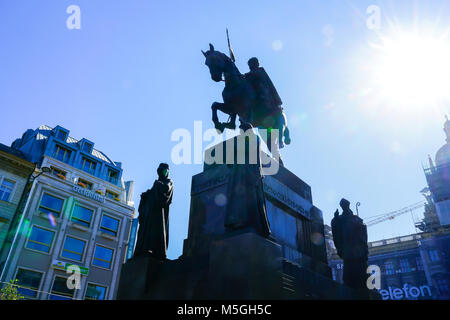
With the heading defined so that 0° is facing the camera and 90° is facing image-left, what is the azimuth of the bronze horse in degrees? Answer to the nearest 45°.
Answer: approximately 45°

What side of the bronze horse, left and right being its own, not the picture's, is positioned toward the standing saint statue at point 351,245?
back
